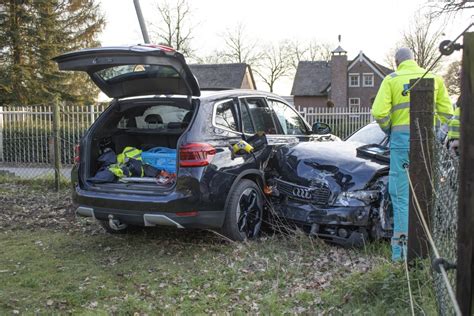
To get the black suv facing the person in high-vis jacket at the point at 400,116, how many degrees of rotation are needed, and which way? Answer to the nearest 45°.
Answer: approximately 45° to its right

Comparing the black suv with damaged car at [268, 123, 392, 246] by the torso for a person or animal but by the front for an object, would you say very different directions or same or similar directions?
very different directions

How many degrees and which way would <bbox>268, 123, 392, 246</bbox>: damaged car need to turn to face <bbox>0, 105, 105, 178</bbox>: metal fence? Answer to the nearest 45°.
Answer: approximately 90° to its right

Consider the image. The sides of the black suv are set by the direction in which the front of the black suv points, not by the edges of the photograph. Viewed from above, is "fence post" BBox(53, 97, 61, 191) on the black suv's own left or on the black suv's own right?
on the black suv's own left

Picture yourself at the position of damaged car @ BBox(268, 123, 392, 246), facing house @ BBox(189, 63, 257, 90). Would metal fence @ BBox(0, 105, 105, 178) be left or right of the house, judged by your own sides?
left

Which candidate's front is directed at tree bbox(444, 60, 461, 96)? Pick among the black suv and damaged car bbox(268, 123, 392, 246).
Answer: the black suv

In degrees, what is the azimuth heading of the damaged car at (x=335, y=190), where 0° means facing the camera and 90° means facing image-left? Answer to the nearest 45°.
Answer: approximately 45°

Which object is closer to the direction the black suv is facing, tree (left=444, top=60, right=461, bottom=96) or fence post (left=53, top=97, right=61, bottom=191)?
the tree

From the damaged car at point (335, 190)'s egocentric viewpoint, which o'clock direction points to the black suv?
The black suv is roughly at 1 o'clock from the damaged car.

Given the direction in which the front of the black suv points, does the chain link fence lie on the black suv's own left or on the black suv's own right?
on the black suv's own right

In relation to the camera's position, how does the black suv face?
facing away from the viewer and to the right of the viewer
